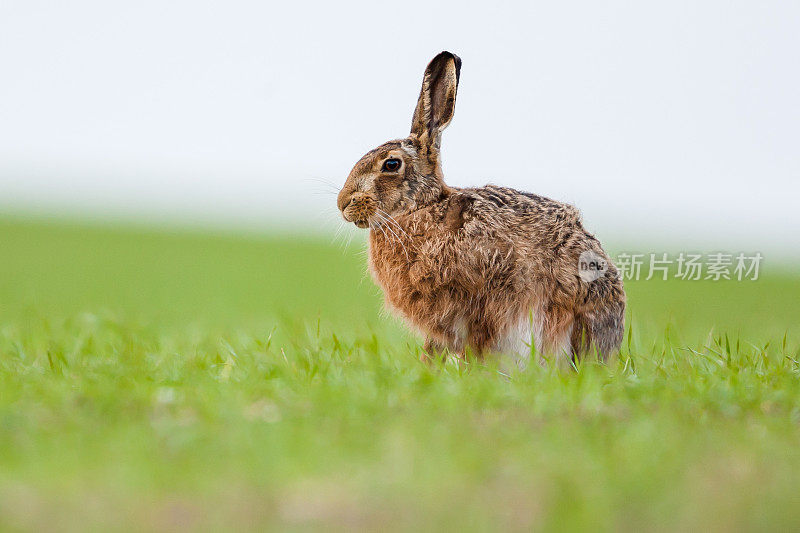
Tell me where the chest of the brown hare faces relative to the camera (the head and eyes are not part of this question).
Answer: to the viewer's left
